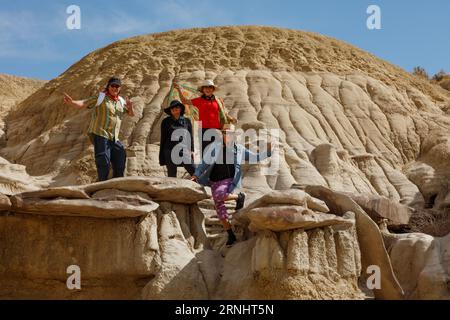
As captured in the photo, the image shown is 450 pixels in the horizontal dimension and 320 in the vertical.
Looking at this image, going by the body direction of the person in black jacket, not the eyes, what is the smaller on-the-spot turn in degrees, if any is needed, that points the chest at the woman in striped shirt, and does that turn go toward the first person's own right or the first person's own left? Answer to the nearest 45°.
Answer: approximately 90° to the first person's own right

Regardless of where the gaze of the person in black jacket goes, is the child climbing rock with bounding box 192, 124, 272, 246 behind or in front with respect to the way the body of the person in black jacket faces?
in front

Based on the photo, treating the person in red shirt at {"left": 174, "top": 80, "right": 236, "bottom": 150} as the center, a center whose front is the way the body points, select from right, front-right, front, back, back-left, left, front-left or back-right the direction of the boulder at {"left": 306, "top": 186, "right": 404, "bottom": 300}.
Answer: left

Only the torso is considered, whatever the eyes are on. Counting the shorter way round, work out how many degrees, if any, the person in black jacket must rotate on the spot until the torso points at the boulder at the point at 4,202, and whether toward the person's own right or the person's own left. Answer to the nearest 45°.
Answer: approximately 45° to the person's own right

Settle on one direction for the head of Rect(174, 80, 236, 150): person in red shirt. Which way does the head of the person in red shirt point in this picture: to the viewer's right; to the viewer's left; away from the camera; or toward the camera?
toward the camera

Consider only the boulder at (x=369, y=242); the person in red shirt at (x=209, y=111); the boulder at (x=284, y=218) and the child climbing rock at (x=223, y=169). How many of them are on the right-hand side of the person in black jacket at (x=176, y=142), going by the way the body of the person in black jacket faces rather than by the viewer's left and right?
0

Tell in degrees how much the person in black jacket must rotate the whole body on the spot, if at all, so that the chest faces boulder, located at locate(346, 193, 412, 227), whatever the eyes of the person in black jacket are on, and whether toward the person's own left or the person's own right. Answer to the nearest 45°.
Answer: approximately 135° to the person's own left

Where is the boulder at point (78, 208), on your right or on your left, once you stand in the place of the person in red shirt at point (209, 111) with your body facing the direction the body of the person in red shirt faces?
on your right

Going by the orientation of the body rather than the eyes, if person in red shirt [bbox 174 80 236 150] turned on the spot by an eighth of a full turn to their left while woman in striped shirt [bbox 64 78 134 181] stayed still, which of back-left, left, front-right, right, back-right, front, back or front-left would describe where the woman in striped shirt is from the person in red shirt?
back-right

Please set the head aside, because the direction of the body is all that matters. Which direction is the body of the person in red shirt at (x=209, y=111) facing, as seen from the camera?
toward the camera

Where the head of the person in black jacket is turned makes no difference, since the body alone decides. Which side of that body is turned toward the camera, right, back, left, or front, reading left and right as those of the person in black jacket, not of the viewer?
front

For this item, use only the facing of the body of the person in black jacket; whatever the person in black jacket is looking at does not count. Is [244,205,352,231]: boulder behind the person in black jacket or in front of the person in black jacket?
in front

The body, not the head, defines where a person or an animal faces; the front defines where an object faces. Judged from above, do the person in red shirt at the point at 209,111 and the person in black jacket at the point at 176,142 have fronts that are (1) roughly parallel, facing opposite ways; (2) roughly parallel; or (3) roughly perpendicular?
roughly parallel
